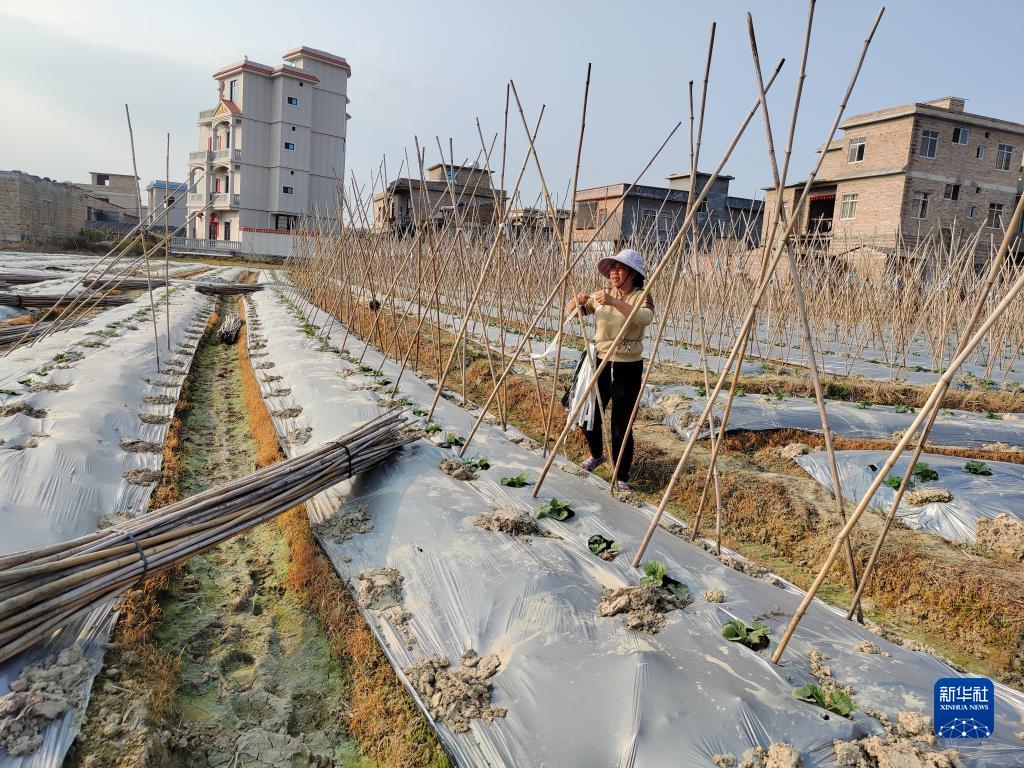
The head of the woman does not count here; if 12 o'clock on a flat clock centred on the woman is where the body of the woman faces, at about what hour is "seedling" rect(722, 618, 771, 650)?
The seedling is roughly at 10 o'clock from the woman.

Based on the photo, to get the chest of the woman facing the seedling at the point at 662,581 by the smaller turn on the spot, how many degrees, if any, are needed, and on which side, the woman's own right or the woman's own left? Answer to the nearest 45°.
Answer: approximately 45° to the woman's own left

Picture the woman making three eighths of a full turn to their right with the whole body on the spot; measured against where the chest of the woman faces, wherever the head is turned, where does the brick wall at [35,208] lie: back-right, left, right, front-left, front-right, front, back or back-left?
front-left

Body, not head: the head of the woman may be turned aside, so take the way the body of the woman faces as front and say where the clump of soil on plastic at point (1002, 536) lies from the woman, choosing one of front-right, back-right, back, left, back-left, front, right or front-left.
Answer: back-left

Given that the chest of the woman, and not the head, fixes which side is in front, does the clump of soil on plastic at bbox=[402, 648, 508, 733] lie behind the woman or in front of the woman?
in front

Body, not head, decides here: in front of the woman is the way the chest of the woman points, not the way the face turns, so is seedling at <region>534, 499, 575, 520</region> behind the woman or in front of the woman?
in front

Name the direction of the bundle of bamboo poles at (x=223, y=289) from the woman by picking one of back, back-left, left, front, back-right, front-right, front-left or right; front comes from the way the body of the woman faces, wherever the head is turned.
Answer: right

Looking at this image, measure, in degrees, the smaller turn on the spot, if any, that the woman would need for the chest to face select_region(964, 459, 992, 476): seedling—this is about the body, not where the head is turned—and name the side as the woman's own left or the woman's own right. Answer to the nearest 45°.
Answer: approximately 135° to the woman's own left

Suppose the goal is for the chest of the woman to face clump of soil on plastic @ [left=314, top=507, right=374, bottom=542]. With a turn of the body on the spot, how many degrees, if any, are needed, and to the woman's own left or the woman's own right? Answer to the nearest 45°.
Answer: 0° — they already face it

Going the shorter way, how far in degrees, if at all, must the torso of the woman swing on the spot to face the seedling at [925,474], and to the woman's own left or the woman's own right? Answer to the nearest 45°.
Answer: approximately 135° to the woman's own left

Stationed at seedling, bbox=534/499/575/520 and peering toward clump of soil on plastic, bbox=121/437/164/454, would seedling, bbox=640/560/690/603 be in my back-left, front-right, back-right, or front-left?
back-left

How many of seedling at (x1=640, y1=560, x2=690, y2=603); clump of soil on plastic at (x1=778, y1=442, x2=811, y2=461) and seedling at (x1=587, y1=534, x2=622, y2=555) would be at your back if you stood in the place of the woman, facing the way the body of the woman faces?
1

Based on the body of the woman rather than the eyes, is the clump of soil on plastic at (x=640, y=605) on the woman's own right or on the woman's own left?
on the woman's own left

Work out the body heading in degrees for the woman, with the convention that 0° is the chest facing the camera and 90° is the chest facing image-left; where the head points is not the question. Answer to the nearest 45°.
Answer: approximately 45°

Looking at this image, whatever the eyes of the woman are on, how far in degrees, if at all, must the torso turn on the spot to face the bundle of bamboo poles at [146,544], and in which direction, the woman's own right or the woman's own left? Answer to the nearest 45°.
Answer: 0° — they already face it
